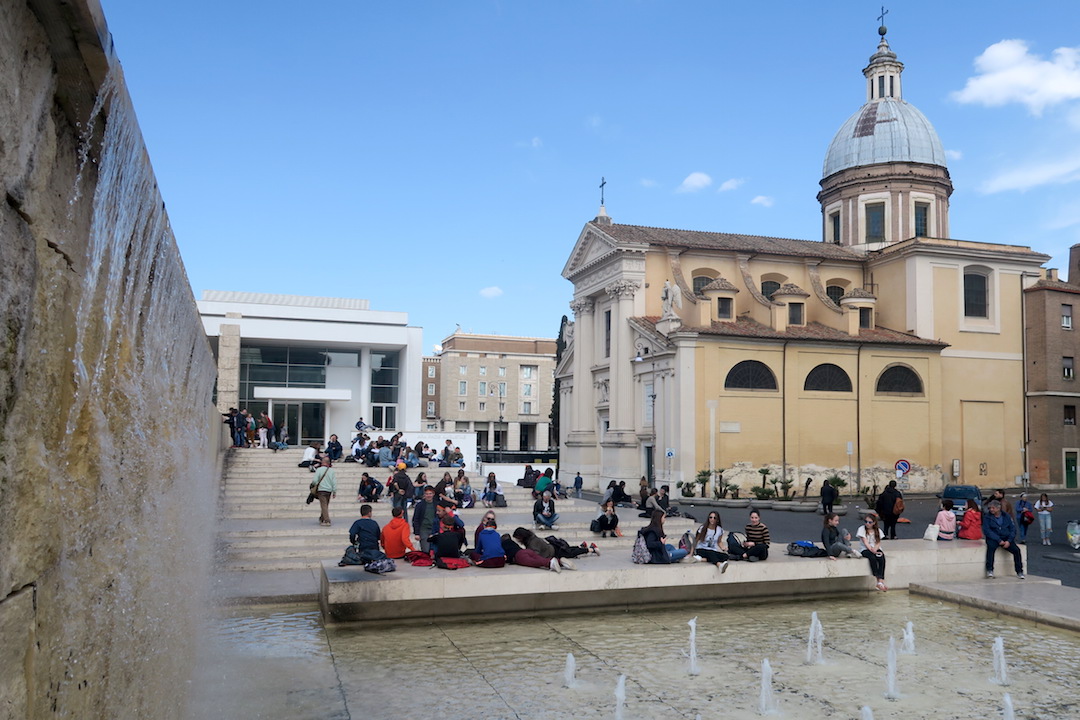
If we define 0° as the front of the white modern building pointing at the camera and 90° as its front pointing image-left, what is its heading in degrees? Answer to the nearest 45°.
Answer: approximately 0°

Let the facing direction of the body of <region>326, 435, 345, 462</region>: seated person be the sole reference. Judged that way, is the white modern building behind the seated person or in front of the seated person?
behind

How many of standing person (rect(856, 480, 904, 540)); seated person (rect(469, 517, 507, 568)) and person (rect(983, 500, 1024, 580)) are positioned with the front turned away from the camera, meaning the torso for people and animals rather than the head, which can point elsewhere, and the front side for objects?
2

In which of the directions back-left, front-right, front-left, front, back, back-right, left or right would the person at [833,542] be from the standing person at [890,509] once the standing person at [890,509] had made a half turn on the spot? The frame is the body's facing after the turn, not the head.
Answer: front

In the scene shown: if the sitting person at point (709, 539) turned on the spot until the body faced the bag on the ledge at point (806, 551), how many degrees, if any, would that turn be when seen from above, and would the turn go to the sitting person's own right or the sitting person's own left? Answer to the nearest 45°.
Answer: approximately 90° to the sitting person's own left

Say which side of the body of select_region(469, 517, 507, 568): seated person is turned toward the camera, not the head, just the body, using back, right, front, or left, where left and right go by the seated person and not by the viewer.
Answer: back

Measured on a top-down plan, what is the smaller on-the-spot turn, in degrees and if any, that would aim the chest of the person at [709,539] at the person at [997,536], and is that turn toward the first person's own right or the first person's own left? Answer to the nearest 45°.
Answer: approximately 90° to the first person's own left

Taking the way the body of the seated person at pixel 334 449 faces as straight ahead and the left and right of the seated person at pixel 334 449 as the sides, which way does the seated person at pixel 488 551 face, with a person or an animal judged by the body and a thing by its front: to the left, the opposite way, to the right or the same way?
the opposite way

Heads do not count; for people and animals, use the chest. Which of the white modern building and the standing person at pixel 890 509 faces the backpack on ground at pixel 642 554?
the white modern building

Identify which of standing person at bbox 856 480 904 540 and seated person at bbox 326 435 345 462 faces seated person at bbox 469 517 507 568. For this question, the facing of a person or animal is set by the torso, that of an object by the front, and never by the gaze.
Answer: seated person at bbox 326 435 345 462

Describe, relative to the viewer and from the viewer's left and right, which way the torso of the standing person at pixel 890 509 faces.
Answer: facing away from the viewer
